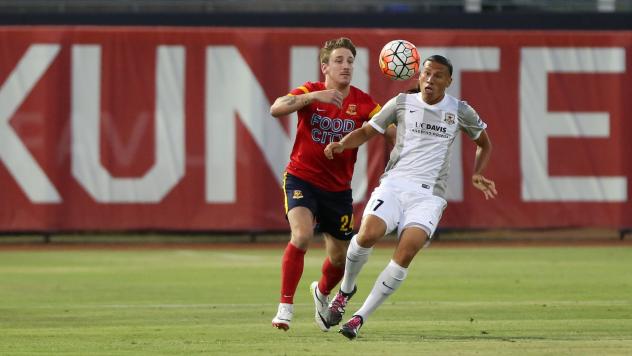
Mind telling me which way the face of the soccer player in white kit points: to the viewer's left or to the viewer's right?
to the viewer's left

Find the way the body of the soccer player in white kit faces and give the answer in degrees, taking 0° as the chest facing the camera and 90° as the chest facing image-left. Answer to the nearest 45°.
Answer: approximately 0°
